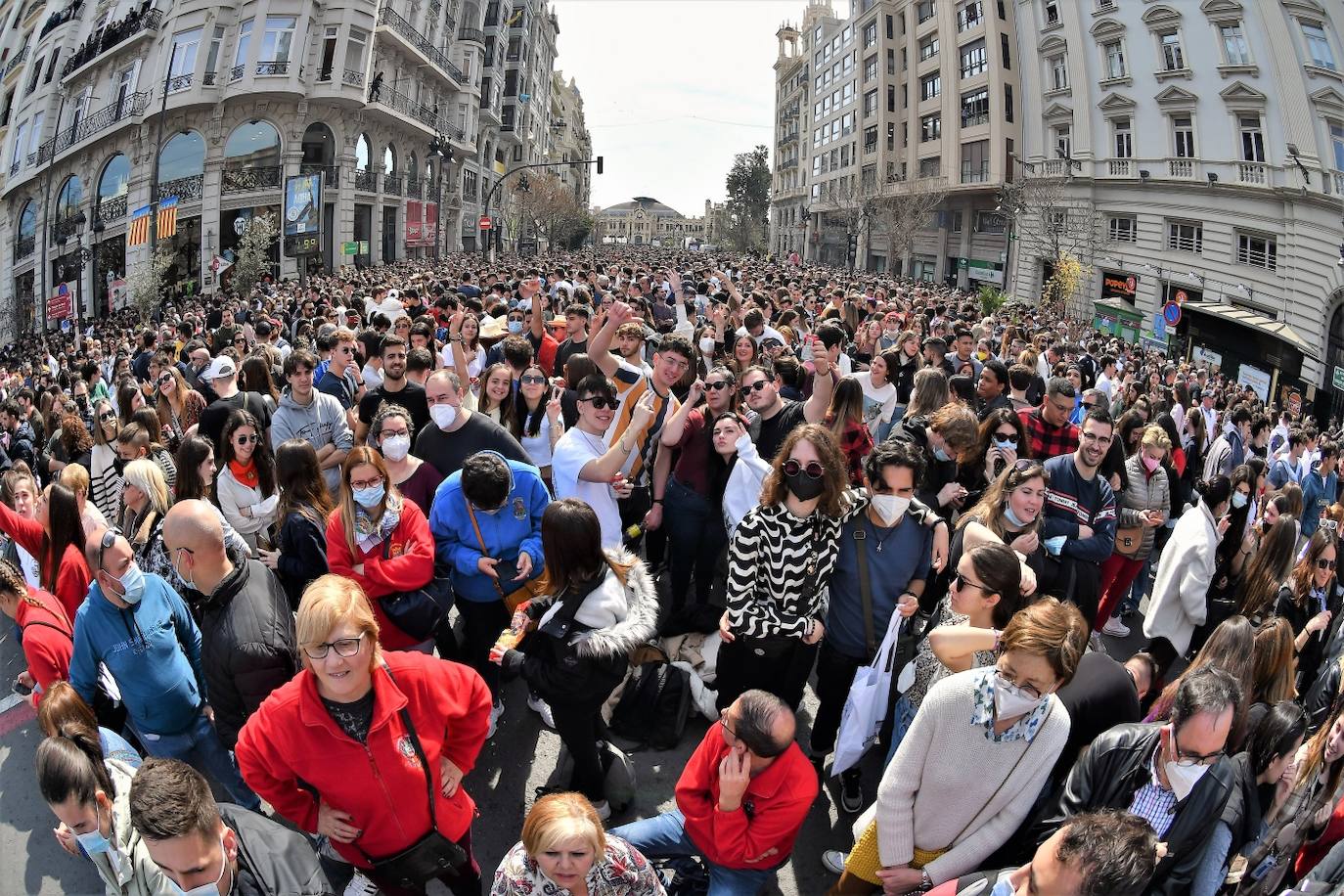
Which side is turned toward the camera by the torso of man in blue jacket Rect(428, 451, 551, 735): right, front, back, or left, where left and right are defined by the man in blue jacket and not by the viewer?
front

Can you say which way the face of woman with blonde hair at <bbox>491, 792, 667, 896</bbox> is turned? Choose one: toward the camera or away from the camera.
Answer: toward the camera

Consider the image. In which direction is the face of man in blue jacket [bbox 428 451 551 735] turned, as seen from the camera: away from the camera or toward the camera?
toward the camera

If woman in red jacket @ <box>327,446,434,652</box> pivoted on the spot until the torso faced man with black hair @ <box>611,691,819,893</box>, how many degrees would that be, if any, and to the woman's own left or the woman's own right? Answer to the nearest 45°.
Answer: approximately 45° to the woman's own left

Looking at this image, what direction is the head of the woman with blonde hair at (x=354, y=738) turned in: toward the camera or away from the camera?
toward the camera

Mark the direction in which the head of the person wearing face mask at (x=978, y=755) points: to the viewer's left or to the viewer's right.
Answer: to the viewer's left

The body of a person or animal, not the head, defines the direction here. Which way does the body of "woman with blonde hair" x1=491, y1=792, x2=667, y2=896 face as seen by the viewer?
toward the camera

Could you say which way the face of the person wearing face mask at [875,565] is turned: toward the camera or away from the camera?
toward the camera

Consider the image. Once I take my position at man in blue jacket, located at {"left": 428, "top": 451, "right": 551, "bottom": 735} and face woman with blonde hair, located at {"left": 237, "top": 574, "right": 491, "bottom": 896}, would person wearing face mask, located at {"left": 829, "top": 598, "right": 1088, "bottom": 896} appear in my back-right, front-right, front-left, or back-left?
front-left

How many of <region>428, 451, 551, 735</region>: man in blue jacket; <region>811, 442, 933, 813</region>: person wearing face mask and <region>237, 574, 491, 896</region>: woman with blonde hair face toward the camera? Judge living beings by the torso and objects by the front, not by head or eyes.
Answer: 3

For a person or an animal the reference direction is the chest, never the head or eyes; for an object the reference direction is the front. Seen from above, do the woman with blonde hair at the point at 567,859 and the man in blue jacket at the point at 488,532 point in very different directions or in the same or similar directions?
same or similar directions

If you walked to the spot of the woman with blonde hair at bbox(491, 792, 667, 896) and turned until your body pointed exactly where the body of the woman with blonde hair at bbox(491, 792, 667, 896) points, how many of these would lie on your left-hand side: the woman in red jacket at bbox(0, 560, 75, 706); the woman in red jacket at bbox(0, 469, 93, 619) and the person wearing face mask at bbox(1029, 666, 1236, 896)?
1
